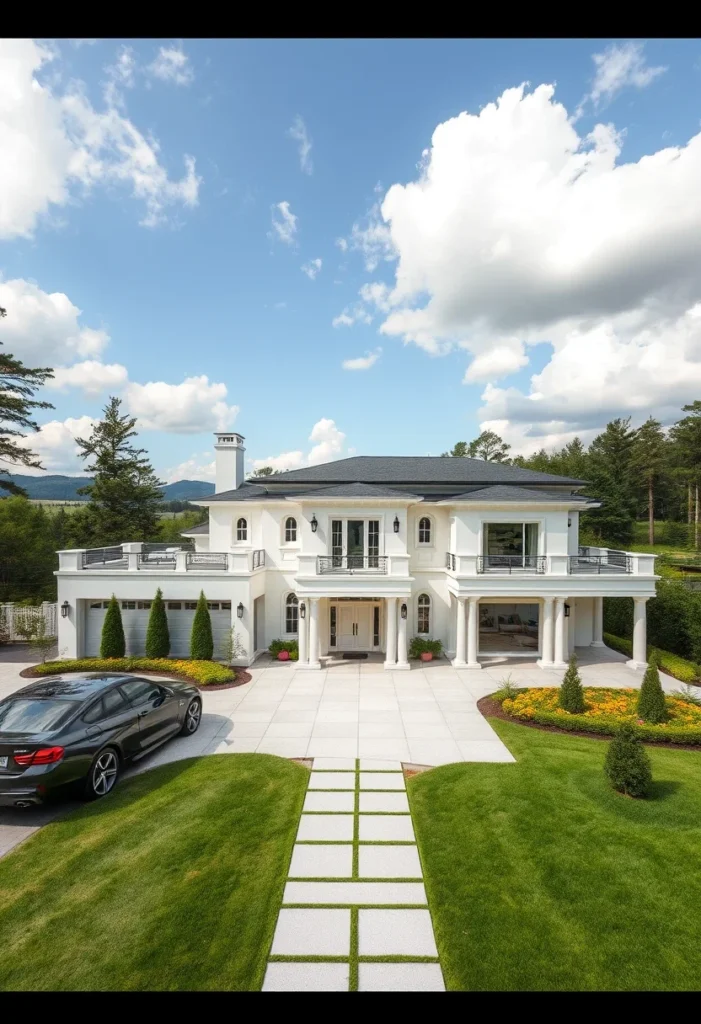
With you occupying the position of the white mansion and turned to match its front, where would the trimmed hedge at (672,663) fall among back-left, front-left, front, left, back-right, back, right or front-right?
left

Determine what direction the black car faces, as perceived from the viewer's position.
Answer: facing away from the viewer and to the right of the viewer

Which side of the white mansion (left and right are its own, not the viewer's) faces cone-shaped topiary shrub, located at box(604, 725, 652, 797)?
front

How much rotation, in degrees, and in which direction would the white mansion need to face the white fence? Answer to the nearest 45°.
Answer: approximately 90° to its right

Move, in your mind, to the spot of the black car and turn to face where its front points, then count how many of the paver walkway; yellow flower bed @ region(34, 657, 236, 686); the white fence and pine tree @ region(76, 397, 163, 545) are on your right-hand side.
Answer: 1

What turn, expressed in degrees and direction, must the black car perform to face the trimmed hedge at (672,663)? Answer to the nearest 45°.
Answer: approximately 45° to its right

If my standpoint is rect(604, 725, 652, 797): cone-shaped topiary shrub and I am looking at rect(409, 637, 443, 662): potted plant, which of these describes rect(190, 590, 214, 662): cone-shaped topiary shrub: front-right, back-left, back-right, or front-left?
front-left

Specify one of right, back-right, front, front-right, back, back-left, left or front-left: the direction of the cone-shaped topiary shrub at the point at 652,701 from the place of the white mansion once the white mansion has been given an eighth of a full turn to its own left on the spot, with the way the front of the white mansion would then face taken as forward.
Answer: front

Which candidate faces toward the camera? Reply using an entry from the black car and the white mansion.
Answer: the white mansion

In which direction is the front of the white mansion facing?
toward the camera

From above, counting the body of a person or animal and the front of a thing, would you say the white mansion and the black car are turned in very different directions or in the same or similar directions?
very different directions

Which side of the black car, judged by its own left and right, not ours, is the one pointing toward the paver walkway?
right

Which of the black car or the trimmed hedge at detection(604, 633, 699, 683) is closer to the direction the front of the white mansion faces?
the black car

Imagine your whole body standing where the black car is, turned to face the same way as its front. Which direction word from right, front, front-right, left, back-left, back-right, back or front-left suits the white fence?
front-left

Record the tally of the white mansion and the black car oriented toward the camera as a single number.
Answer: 1

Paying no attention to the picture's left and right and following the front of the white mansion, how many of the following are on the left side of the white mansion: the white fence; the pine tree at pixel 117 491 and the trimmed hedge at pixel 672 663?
1

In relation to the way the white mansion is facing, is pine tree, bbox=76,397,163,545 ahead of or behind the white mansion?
behind

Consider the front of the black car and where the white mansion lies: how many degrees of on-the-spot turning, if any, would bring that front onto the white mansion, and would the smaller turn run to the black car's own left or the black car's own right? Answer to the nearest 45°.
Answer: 0° — it already faces it

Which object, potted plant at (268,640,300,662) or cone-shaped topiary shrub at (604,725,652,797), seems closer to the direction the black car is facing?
the potted plant
